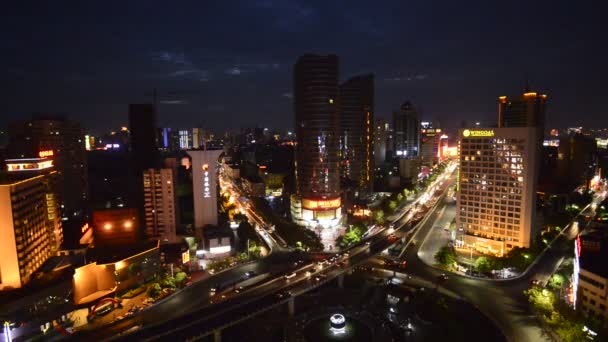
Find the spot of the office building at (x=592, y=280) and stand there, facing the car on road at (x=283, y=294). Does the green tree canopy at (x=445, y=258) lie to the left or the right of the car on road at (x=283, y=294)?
right

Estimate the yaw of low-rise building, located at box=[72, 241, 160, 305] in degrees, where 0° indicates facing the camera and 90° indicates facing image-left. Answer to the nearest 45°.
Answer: approximately 315°

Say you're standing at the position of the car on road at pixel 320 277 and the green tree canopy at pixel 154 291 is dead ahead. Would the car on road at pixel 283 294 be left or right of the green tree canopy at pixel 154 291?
left

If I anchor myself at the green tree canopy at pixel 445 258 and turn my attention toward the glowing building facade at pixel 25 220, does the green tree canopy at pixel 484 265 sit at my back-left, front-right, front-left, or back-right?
back-left
